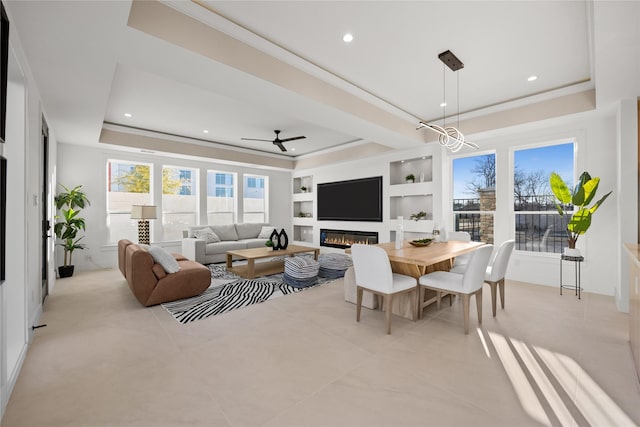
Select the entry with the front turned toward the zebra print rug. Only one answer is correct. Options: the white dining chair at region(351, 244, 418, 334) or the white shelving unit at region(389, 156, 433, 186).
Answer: the white shelving unit

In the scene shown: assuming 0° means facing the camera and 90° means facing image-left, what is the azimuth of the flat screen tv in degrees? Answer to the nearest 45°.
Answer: approximately 45°

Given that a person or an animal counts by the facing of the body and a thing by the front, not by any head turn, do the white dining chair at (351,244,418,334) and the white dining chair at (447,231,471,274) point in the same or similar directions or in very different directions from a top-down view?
very different directions

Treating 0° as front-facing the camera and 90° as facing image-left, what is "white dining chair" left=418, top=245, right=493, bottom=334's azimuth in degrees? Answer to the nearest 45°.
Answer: approximately 135°

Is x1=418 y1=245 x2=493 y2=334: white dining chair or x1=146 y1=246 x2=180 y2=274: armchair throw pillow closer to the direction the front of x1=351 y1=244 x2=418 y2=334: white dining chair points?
the white dining chair

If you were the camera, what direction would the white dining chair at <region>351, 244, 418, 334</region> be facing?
facing away from the viewer and to the right of the viewer

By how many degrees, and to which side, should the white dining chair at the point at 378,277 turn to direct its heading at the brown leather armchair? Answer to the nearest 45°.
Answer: approximately 135° to its left

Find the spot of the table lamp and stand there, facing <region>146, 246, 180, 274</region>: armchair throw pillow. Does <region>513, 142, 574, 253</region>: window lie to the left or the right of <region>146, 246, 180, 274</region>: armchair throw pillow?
left

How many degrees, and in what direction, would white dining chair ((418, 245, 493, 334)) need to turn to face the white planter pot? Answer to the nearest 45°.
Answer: approximately 90° to its right
